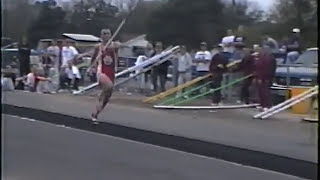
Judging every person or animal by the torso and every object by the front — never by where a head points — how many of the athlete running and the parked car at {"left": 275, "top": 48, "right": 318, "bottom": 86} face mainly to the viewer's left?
1

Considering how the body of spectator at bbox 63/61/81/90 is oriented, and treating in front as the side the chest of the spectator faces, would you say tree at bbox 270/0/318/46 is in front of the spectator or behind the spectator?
behind

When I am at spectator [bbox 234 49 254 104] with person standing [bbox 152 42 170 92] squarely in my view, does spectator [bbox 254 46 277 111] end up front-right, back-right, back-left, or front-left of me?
back-left

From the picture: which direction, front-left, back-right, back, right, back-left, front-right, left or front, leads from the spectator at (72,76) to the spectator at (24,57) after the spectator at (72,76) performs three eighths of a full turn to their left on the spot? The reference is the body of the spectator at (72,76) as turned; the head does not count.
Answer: back-left

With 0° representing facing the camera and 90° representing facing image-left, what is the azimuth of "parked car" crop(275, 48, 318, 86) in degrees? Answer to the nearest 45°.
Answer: approximately 90°

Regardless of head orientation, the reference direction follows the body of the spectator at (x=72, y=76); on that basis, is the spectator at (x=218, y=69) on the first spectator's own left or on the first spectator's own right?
on the first spectator's own left
